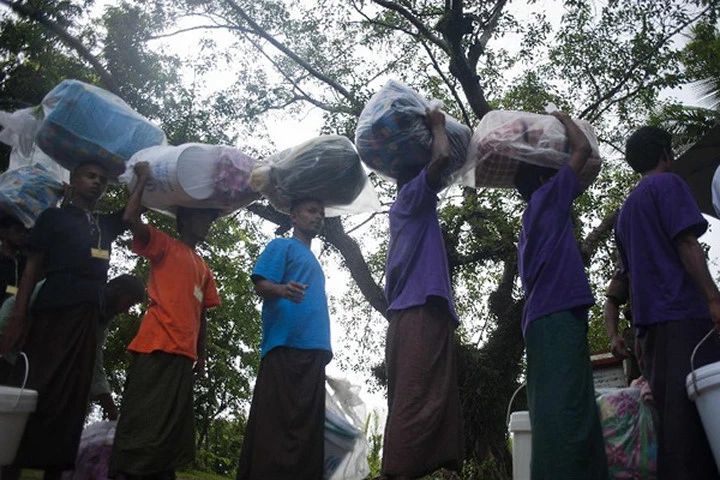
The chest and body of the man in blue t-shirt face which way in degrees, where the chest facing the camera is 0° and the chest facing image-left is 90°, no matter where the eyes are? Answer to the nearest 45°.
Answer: approximately 315°

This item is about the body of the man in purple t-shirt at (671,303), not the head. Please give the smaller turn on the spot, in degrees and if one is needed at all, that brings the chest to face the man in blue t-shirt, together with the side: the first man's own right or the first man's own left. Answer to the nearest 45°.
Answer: approximately 135° to the first man's own left

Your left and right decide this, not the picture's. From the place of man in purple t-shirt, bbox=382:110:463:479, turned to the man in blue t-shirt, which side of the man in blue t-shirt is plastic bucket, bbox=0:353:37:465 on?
left

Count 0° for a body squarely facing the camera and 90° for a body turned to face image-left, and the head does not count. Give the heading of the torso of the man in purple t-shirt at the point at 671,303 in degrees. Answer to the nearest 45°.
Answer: approximately 225°

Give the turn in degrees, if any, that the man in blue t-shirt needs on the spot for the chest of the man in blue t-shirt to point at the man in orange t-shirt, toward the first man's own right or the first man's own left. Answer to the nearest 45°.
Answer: approximately 135° to the first man's own right

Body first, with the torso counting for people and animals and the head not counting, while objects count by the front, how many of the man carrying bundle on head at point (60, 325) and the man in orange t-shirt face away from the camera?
0

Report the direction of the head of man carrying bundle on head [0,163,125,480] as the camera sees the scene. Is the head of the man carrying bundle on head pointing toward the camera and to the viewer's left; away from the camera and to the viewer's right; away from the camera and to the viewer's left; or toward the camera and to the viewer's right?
toward the camera and to the viewer's right

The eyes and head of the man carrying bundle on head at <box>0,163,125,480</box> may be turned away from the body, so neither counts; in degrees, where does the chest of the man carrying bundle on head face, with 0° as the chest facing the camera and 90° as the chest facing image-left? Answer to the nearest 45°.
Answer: approximately 315°
